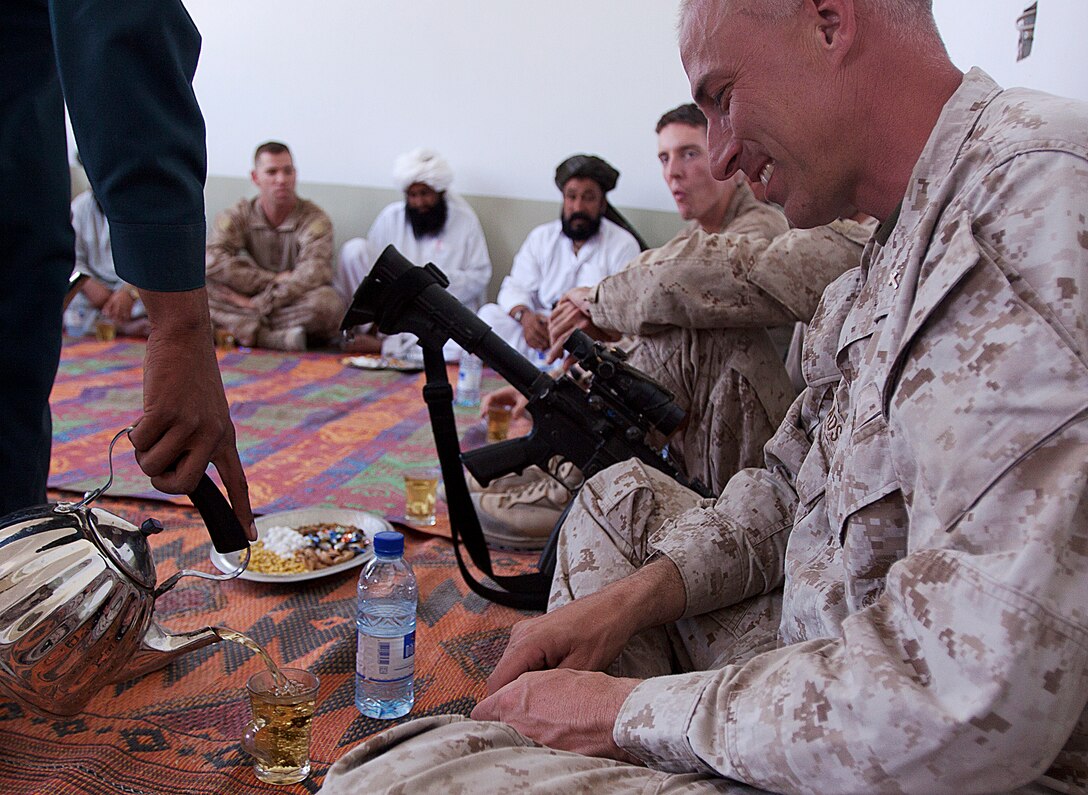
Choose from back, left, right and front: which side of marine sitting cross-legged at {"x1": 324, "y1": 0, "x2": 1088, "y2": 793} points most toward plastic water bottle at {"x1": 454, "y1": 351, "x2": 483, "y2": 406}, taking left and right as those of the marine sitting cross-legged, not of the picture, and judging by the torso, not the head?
right

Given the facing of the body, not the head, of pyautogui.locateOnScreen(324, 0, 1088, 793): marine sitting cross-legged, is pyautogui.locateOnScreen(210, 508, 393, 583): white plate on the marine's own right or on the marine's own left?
on the marine's own right

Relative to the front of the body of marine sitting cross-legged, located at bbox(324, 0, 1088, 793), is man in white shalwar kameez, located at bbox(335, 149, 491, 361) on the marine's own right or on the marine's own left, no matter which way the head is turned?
on the marine's own right

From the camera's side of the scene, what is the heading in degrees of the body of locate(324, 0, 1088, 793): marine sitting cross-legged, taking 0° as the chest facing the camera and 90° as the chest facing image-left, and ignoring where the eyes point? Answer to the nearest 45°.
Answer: approximately 90°

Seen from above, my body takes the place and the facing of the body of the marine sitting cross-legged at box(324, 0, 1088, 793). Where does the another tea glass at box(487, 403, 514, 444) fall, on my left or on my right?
on my right

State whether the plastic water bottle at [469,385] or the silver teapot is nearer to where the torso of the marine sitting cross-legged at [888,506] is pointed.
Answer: the silver teapot

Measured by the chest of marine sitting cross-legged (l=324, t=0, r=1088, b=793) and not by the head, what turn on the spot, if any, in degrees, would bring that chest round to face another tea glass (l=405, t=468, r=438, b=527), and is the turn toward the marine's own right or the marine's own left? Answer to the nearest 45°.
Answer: approximately 45° to the marine's own right

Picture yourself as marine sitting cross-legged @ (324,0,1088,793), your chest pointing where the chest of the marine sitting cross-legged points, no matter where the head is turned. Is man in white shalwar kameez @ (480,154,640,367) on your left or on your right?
on your right

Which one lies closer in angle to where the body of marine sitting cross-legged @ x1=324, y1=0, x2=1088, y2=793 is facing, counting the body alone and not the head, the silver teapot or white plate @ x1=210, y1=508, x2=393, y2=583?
the silver teapot

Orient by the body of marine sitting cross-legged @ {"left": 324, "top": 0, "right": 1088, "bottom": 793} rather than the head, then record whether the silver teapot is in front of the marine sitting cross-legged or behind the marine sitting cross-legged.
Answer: in front
